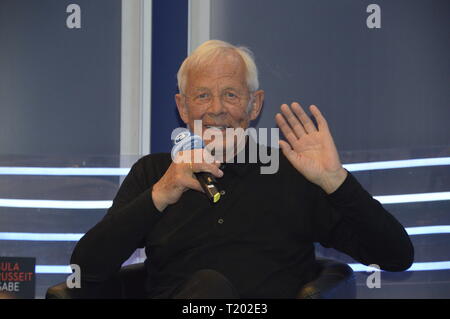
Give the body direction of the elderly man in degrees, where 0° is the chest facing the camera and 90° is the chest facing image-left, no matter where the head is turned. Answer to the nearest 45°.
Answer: approximately 0°
